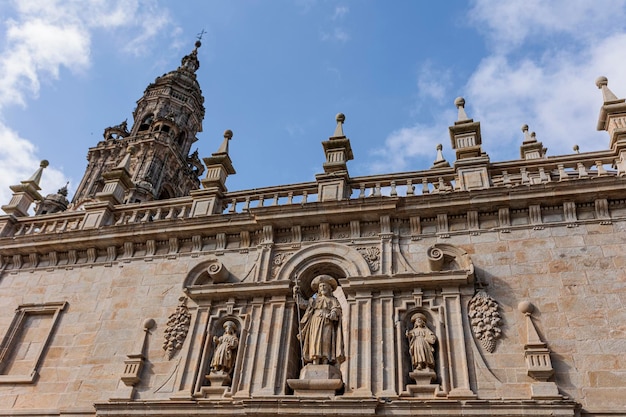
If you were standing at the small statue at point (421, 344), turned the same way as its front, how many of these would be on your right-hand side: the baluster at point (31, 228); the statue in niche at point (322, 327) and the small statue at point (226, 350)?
3

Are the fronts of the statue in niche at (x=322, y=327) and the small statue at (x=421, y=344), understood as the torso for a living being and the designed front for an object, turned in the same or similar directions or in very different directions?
same or similar directions

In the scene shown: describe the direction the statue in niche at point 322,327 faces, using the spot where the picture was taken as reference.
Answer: facing the viewer

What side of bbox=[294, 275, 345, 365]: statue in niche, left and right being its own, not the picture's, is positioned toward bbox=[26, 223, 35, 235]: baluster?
right

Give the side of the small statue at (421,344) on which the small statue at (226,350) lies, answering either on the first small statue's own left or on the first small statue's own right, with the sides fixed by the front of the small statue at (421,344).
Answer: on the first small statue's own right

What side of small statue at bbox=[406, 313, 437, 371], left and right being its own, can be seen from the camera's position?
front

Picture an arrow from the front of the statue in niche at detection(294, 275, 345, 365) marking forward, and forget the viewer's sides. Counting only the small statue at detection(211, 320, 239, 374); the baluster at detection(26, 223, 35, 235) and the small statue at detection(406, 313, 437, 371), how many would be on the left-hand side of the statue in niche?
1

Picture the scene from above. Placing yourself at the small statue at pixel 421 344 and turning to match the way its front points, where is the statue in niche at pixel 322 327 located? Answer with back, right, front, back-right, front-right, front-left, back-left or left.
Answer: right

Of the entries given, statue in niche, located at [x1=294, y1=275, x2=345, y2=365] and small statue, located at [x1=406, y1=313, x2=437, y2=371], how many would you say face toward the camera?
2

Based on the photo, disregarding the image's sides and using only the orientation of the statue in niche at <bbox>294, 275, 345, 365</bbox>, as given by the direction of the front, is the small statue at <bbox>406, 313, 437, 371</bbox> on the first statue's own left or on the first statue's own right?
on the first statue's own left

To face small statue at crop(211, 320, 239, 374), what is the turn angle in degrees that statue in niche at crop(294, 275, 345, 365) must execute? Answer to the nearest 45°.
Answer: approximately 90° to its right
